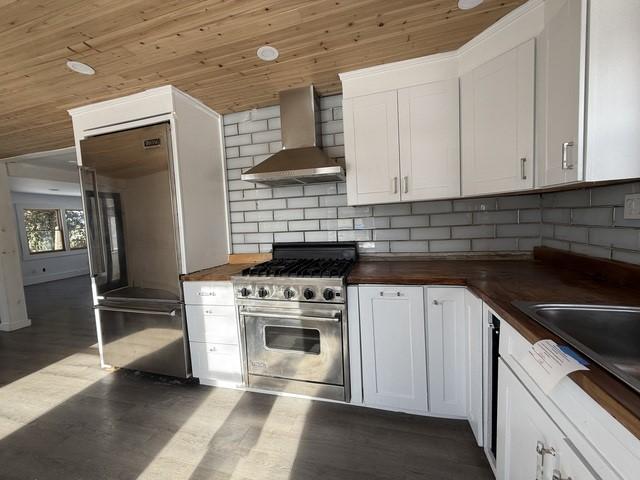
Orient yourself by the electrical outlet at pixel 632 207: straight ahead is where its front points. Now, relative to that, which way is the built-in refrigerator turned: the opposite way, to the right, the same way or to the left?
to the left

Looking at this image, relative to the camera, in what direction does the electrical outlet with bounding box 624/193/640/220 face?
facing the viewer and to the left of the viewer

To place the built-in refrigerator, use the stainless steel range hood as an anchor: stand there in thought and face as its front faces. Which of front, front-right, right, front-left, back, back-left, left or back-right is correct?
right

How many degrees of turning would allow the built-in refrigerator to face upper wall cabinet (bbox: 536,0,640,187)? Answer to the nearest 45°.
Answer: approximately 90° to its left

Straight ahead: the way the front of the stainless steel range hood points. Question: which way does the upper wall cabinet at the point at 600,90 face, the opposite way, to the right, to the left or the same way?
to the right

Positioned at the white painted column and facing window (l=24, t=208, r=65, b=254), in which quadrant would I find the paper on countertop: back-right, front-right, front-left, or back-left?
back-right

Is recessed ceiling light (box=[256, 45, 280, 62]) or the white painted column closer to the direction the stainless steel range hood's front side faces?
the recessed ceiling light

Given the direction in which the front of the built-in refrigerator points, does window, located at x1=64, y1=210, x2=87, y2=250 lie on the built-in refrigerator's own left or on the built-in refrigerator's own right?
on the built-in refrigerator's own right

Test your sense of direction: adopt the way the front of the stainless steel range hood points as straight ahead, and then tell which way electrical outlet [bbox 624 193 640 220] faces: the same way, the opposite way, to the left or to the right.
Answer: to the right

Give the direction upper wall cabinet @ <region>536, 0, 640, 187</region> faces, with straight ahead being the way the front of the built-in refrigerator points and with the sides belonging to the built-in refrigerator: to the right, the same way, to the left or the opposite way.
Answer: to the right

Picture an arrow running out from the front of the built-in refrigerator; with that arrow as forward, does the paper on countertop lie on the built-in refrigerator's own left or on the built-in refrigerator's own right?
on the built-in refrigerator's own left
